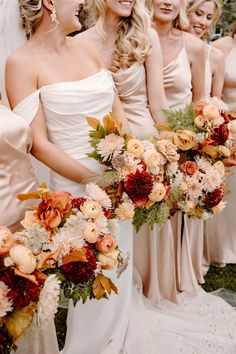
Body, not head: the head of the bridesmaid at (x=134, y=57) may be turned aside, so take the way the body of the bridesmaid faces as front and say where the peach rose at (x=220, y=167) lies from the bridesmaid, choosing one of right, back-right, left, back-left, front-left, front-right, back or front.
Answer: left

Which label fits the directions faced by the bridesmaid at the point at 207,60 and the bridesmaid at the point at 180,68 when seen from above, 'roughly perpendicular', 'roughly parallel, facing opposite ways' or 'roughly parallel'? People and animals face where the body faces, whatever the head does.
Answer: roughly parallel

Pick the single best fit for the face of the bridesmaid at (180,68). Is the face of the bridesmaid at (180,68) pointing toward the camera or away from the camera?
toward the camera

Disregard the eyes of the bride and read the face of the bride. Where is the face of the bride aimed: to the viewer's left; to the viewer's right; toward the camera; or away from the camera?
to the viewer's right

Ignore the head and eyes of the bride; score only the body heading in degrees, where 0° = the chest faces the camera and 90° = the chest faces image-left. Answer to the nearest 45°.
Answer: approximately 315°

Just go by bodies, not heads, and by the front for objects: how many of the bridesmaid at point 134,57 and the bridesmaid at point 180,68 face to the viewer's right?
0

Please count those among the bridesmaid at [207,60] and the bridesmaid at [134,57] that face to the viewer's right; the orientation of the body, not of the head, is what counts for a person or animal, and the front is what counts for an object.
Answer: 0

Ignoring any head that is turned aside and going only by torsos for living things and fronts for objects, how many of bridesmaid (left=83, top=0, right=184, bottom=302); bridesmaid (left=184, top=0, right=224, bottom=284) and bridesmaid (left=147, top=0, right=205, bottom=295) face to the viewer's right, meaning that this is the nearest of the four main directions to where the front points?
0
